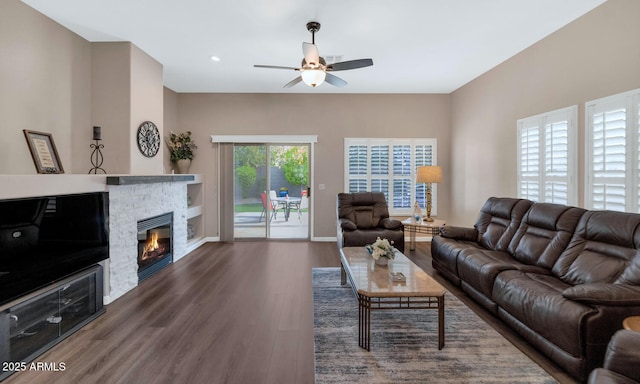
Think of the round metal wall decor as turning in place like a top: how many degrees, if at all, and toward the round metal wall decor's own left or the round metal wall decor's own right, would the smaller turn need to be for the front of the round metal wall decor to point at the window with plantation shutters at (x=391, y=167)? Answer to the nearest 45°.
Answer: approximately 45° to the round metal wall decor's own left

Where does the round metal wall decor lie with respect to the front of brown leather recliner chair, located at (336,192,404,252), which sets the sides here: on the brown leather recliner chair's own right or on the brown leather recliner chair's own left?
on the brown leather recliner chair's own right

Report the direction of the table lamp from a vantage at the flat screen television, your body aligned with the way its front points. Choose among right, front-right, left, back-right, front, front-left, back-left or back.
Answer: front-left

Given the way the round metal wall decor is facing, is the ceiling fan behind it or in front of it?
in front

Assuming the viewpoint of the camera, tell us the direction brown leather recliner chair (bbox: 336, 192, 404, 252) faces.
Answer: facing the viewer

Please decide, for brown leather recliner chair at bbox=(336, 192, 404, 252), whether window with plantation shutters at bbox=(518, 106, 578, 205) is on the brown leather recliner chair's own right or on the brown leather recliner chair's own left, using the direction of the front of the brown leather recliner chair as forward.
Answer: on the brown leather recliner chair's own left

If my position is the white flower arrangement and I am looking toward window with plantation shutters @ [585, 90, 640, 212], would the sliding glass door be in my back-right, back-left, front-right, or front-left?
back-left

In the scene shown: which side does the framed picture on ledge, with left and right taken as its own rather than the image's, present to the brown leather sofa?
front

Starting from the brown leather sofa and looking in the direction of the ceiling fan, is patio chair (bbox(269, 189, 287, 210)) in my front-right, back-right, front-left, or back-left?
front-right

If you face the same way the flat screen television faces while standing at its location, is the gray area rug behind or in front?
in front

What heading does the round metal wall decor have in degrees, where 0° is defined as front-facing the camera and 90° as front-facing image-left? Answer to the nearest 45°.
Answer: approximately 315°

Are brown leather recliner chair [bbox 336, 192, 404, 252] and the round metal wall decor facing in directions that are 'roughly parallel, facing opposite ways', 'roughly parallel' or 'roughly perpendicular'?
roughly perpendicular

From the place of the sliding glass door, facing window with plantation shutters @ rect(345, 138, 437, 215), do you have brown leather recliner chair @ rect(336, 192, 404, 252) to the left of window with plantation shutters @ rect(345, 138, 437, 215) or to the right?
right
